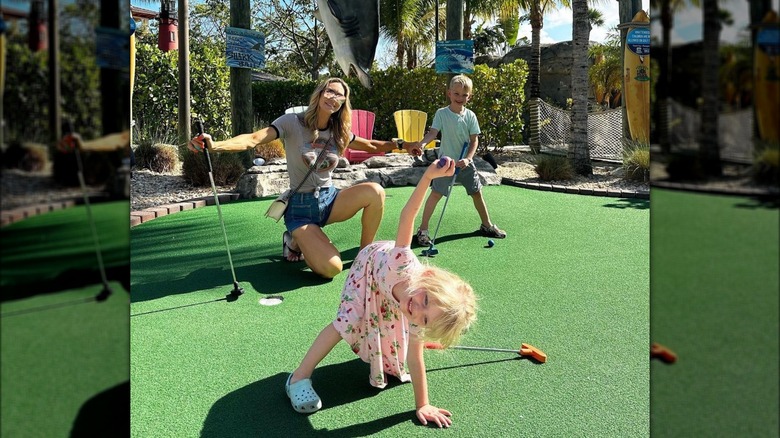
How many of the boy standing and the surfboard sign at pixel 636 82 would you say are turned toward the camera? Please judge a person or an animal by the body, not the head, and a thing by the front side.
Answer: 2

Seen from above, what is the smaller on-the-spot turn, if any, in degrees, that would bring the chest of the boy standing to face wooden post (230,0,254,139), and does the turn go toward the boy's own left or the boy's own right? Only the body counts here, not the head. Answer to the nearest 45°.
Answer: approximately 135° to the boy's own right

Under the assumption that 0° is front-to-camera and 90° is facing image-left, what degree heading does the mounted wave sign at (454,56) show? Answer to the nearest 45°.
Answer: approximately 0°

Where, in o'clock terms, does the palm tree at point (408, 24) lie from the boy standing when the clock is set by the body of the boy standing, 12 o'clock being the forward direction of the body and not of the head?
The palm tree is roughly at 6 o'clock from the boy standing.
